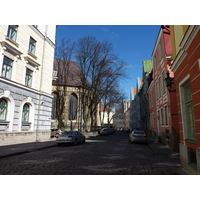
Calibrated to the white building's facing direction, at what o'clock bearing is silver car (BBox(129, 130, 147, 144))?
The silver car is roughly at 11 o'clock from the white building.

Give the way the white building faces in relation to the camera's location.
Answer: facing the viewer and to the right of the viewer
